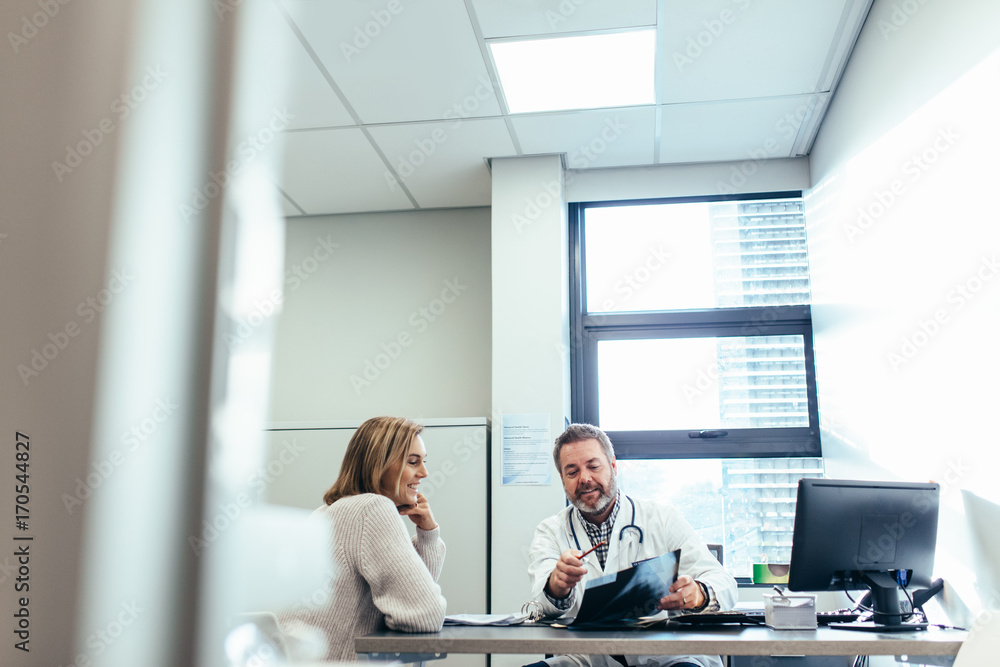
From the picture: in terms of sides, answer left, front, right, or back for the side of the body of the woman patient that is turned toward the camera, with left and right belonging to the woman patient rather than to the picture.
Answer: right

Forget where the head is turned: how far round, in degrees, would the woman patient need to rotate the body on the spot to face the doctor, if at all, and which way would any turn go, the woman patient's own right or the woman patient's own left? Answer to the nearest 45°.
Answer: approximately 45° to the woman patient's own left

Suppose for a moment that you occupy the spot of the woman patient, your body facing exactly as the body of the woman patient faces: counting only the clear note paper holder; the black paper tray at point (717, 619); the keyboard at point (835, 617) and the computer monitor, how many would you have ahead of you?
4

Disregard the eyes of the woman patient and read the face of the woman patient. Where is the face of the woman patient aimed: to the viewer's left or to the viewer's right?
to the viewer's right

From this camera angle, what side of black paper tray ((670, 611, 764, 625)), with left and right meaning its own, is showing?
back

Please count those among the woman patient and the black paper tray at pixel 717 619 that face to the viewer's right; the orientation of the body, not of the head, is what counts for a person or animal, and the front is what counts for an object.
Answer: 1

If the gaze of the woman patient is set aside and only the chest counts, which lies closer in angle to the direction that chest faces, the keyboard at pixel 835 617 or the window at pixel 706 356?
the keyboard

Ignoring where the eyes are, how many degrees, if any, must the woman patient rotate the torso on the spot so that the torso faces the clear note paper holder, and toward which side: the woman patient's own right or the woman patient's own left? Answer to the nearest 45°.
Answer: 0° — they already face it
